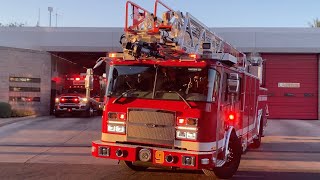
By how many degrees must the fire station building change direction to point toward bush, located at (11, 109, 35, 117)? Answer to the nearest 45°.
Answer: approximately 90° to its right

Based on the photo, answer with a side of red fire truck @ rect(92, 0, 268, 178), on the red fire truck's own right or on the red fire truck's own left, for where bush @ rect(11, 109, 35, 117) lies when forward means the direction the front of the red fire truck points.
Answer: on the red fire truck's own right

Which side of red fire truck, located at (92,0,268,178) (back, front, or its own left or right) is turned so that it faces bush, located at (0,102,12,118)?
right

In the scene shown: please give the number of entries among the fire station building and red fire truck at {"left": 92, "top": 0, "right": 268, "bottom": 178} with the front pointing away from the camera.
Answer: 0

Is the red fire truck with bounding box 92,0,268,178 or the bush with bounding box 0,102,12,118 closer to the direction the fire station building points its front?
the red fire truck

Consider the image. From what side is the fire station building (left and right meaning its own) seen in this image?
front

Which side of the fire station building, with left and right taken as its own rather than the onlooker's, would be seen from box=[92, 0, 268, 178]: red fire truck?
front

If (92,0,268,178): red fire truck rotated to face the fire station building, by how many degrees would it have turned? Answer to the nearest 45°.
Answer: approximately 135° to its right

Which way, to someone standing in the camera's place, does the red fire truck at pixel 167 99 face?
facing the viewer and to the left of the viewer
